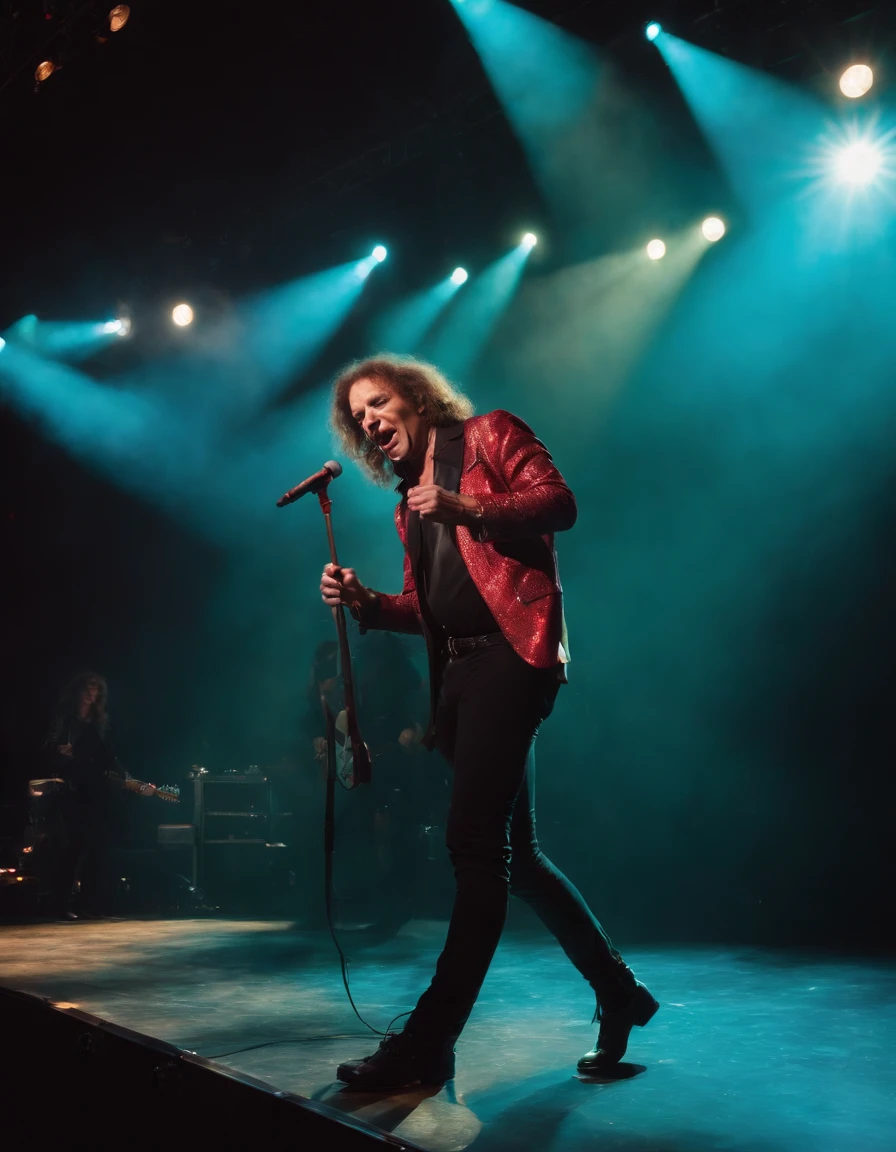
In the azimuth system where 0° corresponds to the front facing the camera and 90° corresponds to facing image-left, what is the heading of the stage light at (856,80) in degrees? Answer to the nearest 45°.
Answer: approximately 0°

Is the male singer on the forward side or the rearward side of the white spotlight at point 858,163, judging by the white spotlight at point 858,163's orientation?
on the forward side

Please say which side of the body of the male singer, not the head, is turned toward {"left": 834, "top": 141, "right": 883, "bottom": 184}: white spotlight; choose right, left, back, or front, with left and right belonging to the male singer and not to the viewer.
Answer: back

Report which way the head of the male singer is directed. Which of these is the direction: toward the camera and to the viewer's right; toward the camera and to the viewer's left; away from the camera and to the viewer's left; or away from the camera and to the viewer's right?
toward the camera and to the viewer's left

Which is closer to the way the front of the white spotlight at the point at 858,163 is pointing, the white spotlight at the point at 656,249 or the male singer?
the male singer

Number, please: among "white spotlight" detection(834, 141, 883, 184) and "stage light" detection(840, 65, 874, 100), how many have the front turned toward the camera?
2

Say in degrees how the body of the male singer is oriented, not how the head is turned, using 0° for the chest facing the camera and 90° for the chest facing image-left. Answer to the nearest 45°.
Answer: approximately 45°
